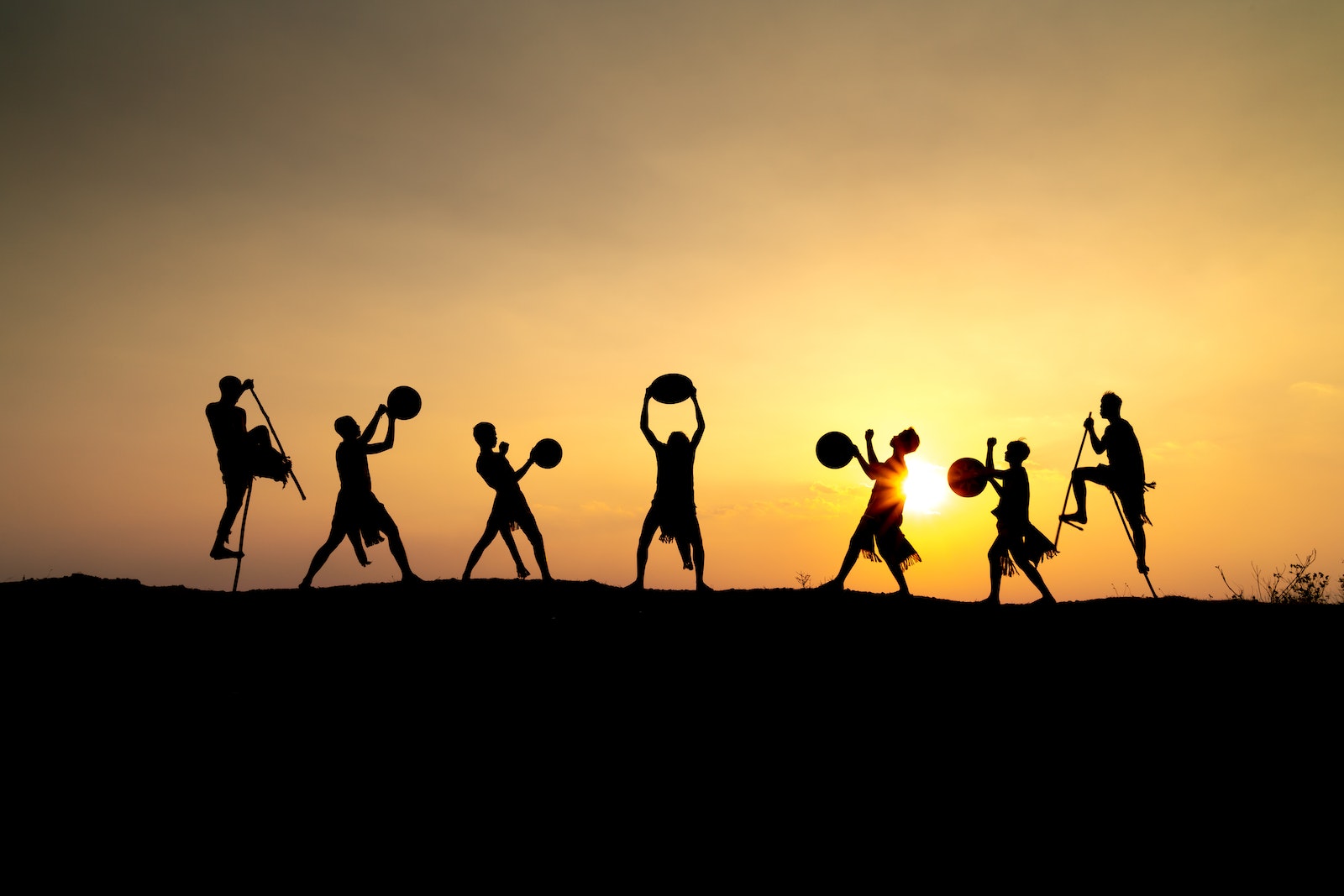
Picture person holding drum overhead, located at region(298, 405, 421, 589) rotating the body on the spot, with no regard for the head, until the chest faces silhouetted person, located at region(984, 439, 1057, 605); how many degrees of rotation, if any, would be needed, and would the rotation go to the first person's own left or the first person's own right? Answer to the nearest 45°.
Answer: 0° — they already face them

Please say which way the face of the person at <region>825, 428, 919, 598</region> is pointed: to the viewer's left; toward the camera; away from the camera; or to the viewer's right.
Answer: to the viewer's left

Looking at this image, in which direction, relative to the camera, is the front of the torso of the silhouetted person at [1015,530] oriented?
to the viewer's left

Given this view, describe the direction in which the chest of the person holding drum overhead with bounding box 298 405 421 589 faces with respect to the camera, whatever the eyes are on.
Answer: to the viewer's right

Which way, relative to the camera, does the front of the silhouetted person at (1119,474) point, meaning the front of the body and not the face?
to the viewer's left

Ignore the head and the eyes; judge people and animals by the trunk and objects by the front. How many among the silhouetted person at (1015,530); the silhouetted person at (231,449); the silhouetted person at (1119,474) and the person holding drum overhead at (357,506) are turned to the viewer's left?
2

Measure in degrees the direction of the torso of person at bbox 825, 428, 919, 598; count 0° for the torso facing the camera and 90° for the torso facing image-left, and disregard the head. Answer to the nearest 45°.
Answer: approximately 90°

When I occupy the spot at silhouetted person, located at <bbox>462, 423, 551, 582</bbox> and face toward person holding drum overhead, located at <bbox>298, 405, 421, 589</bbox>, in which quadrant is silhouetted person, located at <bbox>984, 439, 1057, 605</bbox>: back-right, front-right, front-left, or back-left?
back-left

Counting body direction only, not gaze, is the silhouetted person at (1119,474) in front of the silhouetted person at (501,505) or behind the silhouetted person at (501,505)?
in front

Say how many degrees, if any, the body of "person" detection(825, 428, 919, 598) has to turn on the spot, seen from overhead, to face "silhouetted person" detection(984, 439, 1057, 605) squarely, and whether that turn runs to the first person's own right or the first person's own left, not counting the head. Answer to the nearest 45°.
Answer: approximately 180°

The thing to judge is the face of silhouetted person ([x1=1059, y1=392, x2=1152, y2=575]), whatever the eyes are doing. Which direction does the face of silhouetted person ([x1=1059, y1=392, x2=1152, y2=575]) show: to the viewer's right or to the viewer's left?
to the viewer's left

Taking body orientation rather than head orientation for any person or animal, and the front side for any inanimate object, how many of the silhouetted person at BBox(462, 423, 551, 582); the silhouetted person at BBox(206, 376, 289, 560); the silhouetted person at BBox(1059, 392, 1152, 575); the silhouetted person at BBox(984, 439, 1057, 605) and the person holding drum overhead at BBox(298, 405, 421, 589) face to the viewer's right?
3

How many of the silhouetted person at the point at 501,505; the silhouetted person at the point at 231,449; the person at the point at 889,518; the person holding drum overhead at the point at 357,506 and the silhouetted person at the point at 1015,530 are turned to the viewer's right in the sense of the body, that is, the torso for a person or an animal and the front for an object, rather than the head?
3

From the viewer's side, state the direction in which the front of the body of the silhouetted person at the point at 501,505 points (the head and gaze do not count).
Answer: to the viewer's right

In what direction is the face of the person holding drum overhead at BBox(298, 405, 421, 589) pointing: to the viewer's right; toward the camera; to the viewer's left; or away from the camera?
to the viewer's right

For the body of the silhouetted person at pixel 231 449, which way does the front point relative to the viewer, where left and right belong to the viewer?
facing to the right of the viewer
